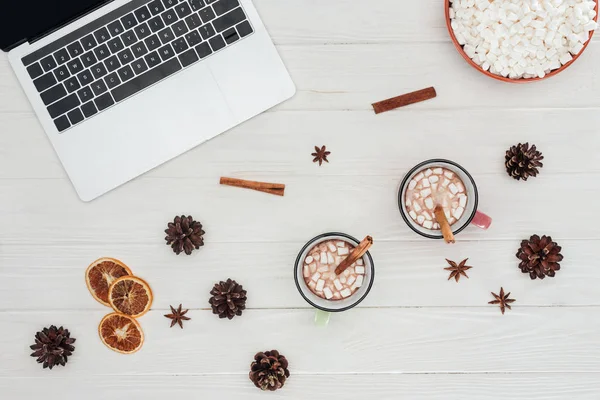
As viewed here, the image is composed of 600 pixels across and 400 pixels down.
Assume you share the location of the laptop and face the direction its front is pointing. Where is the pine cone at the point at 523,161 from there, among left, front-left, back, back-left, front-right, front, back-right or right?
front-left

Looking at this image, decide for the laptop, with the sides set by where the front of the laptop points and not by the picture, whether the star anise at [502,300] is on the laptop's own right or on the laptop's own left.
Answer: on the laptop's own left

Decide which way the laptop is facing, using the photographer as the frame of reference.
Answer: facing the viewer and to the right of the viewer
